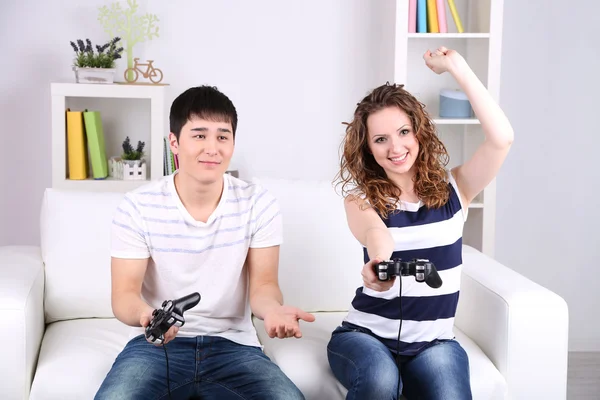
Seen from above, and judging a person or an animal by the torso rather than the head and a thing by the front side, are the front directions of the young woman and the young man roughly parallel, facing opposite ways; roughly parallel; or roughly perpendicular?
roughly parallel

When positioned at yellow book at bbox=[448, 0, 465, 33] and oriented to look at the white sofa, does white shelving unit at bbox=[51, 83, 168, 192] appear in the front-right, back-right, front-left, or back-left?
front-right

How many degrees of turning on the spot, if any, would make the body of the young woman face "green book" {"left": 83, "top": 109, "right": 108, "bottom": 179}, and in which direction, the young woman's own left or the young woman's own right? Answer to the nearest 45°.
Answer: approximately 135° to the young woman's own right

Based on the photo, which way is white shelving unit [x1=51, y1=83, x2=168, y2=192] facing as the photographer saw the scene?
facing the viewer

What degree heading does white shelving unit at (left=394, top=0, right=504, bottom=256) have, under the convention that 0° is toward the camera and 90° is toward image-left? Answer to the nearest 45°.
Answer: approximately 0°

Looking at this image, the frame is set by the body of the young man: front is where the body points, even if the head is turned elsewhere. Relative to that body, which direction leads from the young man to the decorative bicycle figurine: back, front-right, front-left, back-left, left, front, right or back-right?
back

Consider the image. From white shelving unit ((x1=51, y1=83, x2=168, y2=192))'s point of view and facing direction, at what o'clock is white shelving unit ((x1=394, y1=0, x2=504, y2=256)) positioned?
white shelving unit ((x1=394, y1=0, x2=504, y2=256)) is roughly at 9 o'clock from white shelving unit ((x1=51, y1=83, x2=168, y2=192)).

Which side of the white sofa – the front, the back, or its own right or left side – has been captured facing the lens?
front

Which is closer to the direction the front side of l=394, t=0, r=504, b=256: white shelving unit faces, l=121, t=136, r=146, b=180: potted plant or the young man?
the young man

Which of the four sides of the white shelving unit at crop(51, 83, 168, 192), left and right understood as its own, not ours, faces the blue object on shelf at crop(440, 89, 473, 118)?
left

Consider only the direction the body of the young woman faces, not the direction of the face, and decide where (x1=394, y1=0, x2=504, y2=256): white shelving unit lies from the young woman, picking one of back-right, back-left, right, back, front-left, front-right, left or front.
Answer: back

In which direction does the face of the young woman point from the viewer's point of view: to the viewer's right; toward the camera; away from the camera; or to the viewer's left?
toward the camera

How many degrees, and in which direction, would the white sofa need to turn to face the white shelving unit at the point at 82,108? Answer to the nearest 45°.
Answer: approximately 135° to its right

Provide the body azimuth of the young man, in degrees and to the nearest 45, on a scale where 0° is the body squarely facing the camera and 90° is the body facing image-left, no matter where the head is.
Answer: approximately 0°
